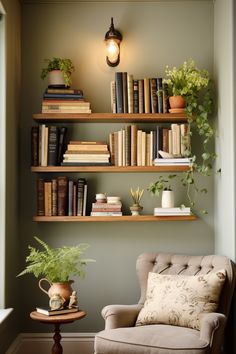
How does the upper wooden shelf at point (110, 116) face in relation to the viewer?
toward the camera

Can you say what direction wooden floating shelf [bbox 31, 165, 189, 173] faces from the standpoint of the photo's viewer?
facing the viewer

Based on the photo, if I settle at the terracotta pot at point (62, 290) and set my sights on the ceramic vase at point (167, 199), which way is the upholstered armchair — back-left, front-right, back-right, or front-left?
front-right

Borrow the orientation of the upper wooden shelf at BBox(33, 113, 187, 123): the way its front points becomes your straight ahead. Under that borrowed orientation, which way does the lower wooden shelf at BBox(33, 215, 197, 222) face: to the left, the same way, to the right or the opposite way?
the same way

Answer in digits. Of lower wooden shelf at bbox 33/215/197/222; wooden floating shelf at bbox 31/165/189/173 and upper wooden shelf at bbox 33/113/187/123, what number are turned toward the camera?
3

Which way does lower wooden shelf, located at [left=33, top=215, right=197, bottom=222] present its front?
toward the camera

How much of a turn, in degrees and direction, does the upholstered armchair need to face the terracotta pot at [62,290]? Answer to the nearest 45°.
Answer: approximately 45° to its right

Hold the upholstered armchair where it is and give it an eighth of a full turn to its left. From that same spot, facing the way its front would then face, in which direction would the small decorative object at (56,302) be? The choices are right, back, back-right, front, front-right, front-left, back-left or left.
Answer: right

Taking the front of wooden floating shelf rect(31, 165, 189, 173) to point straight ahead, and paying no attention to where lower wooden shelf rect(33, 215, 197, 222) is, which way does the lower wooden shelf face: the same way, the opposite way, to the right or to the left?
the same way

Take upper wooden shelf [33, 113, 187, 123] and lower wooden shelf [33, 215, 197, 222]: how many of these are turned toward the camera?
2

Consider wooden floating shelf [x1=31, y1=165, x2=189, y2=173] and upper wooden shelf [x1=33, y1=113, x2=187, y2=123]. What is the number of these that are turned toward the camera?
2

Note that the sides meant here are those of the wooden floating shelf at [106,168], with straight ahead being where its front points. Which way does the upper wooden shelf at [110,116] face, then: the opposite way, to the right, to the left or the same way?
the same way
